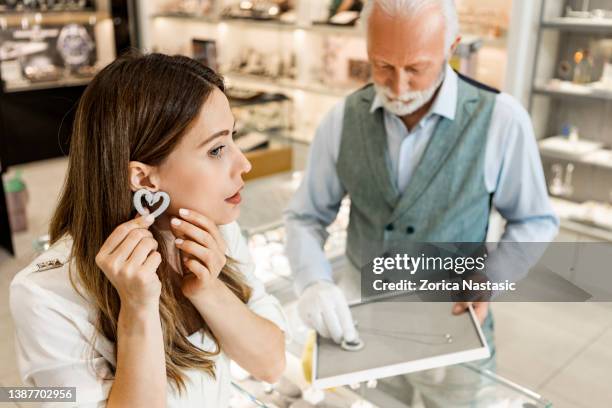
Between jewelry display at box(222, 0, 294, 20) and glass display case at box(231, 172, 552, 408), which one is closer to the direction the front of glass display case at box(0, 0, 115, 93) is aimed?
the glass display case

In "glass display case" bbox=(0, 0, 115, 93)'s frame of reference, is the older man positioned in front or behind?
in front

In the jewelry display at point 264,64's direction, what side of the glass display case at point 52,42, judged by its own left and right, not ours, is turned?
left

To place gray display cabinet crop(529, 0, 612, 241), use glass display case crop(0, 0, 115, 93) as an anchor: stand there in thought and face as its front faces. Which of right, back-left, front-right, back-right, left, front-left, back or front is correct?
front-left

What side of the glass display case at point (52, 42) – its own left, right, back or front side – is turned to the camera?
front

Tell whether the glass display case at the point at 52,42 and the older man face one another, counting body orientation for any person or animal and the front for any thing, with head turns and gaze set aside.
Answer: no

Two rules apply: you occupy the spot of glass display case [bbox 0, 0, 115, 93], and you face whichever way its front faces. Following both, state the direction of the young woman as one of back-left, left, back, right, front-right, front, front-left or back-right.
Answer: front

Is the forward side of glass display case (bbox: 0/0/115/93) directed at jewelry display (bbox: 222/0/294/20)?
no

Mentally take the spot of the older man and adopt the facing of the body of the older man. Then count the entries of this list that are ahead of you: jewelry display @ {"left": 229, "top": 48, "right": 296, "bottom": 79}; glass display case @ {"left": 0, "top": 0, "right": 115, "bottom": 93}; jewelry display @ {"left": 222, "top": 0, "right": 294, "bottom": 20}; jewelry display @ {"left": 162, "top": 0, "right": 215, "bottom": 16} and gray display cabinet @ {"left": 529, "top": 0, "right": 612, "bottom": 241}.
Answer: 0

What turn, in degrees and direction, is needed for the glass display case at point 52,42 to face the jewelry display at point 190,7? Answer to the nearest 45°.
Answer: approximately 90° to its left

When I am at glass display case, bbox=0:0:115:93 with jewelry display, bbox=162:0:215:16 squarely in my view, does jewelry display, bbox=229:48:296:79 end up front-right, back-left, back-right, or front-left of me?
front-right

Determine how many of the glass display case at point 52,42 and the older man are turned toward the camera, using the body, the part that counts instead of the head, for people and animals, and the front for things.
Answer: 2

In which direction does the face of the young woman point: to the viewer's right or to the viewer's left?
to the viewer's right

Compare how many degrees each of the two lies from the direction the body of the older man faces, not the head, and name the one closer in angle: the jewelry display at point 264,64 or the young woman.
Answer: the young woman

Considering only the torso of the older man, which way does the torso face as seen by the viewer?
toward the camera

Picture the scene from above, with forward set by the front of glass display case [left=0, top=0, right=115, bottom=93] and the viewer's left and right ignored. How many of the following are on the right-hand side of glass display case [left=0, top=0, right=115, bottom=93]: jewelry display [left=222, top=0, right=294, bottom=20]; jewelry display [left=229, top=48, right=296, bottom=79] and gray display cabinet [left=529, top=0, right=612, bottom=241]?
0

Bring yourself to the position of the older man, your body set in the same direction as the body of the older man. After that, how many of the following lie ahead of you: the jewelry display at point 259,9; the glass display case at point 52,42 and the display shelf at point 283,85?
0
